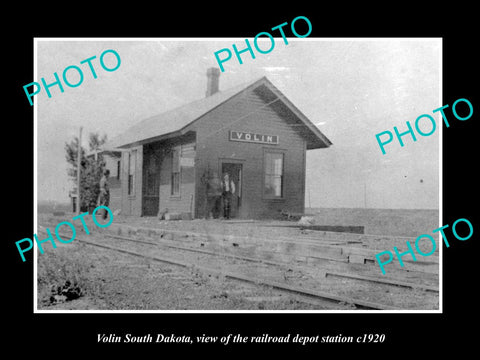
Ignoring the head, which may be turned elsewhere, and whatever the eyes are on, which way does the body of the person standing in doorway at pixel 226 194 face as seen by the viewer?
toward the camera

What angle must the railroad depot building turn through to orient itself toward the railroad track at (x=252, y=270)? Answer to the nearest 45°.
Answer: approximately 45° to its right

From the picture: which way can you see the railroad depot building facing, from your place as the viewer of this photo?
facing the viewer and to the right of the viewer

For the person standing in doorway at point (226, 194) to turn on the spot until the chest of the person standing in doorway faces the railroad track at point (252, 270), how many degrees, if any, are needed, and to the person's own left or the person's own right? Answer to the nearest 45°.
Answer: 0° — they already face it
